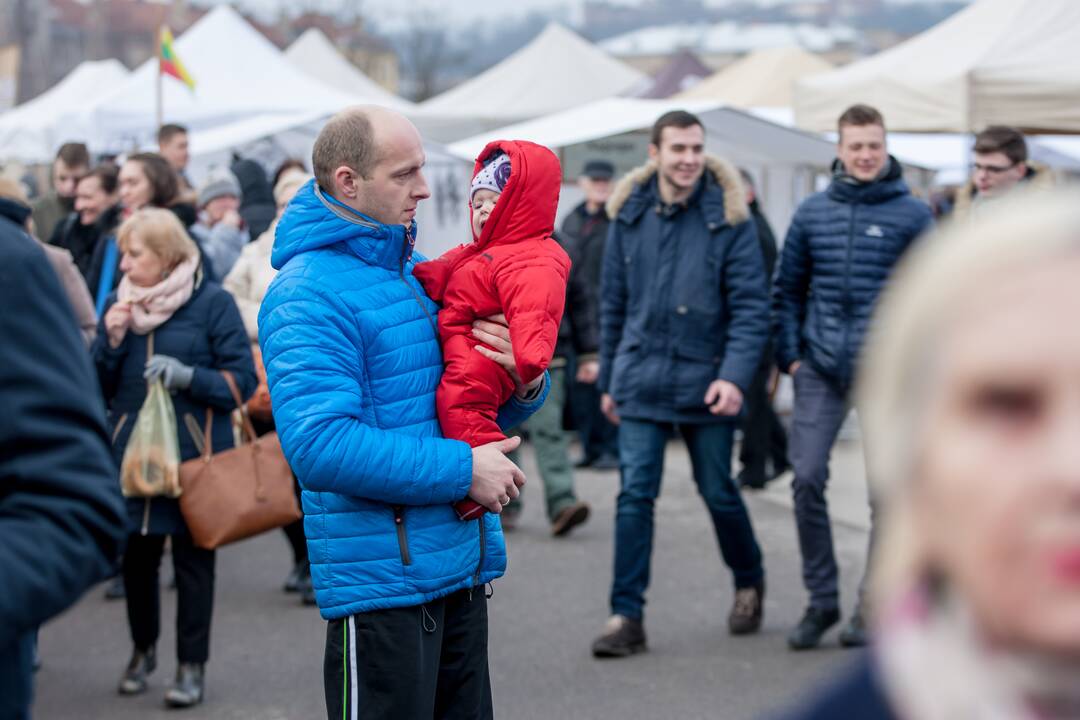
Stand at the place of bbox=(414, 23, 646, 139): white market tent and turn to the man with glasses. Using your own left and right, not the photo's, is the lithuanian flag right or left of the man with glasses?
right

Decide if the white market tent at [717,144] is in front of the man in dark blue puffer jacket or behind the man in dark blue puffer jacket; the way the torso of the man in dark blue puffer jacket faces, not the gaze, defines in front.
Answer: behind

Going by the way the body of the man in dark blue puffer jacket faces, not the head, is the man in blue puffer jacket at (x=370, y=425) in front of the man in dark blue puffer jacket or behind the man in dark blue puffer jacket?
in front

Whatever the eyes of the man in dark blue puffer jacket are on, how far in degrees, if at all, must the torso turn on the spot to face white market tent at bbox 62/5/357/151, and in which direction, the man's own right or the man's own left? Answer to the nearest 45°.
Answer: approximately 135° to the man's own right

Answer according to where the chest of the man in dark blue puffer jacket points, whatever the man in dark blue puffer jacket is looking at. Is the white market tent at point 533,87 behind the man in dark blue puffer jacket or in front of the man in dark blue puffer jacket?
behind

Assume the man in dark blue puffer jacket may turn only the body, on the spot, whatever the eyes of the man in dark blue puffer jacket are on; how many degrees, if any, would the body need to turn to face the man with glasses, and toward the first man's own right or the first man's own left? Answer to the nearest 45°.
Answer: approximately 135° to the first man's own left

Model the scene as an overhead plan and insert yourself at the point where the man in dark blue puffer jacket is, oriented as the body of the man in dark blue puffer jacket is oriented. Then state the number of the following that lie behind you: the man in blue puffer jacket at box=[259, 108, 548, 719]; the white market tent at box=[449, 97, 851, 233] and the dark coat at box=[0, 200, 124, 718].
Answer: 1

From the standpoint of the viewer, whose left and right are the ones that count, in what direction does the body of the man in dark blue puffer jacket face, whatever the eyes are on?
facing the viewer

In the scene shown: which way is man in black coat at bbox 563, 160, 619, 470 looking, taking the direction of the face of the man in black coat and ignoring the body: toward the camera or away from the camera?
toward the camera

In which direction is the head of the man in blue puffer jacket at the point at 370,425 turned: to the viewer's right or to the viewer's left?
to the viewer's right

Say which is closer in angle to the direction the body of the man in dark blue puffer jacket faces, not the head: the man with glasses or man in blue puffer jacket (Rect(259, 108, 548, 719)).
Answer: the man in blue puffer jacket
